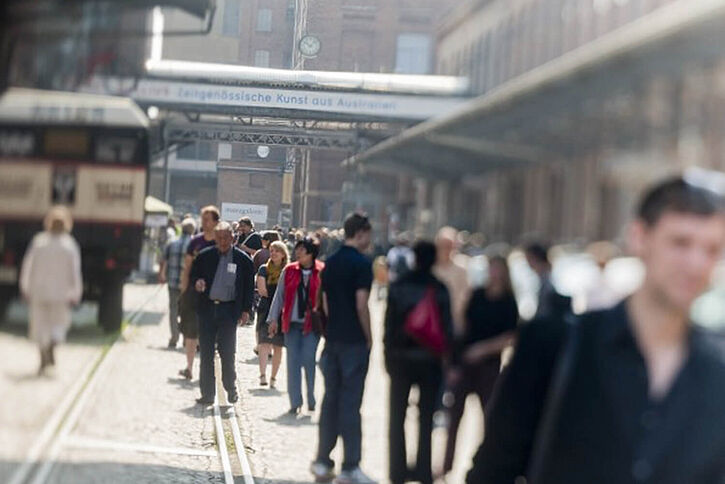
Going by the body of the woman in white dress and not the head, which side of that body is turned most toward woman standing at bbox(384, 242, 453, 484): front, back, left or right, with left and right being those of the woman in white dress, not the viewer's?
front

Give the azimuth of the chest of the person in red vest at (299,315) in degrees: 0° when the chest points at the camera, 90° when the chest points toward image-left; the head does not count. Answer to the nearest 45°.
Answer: approximately 0°

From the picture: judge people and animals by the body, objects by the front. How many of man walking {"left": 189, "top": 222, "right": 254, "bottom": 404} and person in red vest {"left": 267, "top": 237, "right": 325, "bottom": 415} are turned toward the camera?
2

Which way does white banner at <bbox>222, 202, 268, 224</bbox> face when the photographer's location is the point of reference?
facing the viewer

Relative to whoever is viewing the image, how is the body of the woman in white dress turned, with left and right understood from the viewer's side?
facing away from the viewer

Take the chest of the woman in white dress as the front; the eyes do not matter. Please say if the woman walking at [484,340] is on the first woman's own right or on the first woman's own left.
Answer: on the first woman's own right

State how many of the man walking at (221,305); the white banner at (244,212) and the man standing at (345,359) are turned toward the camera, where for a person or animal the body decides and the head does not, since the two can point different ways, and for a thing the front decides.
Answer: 2

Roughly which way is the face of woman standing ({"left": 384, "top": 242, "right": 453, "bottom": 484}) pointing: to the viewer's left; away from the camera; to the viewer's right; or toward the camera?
away from the camera

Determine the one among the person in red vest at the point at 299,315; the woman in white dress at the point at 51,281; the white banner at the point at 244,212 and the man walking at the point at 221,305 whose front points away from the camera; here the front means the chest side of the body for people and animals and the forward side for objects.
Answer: the woman in white dress

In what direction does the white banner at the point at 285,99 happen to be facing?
toward the camera

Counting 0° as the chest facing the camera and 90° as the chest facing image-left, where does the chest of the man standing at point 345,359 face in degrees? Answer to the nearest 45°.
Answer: approximately 225°

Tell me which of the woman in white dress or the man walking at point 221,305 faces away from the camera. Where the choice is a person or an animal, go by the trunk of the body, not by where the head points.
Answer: the woman in white dress
